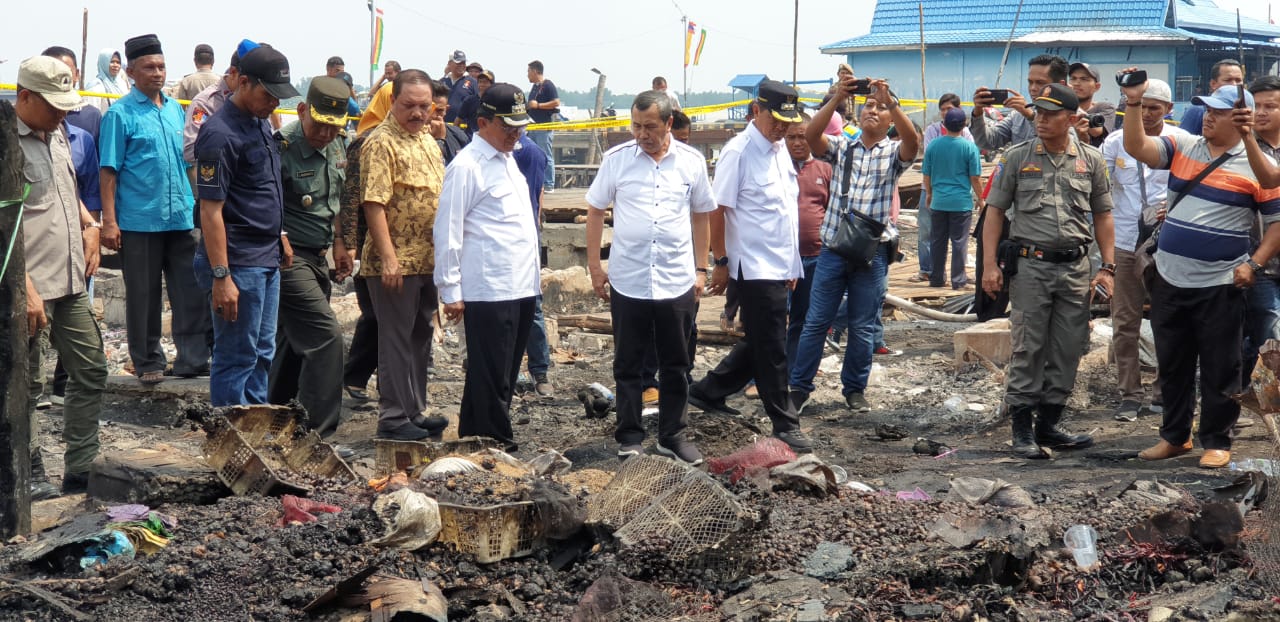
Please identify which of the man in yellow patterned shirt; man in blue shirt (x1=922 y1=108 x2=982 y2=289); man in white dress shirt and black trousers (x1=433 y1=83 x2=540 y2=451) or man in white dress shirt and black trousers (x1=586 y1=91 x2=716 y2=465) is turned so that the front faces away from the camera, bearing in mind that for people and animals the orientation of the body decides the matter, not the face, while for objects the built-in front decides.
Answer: the man in blue shirt

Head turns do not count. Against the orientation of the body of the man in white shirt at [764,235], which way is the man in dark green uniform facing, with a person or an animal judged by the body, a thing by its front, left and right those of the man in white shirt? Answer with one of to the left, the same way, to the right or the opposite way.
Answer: the same way

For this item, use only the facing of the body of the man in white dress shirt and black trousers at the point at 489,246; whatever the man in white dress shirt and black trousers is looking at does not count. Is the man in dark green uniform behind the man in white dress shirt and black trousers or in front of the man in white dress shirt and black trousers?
behind

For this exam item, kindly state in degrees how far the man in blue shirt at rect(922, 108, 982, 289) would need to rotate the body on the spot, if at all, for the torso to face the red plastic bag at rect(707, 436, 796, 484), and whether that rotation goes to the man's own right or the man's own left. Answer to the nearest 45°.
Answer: approximately 180°

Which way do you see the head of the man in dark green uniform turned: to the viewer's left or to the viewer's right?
to the viewer's right

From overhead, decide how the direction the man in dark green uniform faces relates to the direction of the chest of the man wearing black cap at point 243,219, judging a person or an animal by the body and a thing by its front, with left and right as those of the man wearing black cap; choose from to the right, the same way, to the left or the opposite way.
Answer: the same way

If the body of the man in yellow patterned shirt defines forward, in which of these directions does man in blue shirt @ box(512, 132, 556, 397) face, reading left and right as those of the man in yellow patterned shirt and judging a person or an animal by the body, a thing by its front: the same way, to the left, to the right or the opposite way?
the same way

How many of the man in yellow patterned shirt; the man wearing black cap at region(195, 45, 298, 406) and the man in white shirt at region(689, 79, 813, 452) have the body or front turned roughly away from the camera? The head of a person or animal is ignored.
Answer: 0

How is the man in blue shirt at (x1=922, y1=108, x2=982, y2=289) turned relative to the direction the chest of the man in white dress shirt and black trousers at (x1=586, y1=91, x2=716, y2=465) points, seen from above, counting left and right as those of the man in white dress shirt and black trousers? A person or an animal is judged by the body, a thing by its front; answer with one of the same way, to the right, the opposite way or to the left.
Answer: the opposite way

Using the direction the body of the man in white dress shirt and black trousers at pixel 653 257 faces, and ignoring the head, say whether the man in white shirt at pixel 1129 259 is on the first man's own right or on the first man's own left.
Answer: on the first man's own left

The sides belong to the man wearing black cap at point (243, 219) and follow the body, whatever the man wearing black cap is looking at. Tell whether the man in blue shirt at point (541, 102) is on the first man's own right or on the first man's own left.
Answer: on the first man's own left

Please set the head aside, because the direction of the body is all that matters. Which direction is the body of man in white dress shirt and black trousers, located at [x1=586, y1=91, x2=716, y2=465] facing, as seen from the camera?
toward the camera

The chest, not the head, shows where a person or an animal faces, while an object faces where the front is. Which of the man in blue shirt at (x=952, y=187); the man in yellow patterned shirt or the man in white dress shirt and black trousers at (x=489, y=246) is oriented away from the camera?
the man in blue shirt

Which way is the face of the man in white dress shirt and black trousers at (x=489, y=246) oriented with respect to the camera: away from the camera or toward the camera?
toward the camera

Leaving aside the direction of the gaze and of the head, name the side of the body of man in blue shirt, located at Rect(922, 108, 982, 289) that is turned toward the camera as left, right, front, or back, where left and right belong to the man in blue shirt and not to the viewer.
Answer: back

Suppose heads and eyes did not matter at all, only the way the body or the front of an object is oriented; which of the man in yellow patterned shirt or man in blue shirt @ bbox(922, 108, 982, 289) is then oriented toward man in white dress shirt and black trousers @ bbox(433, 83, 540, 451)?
the man in yellow patterned shirt

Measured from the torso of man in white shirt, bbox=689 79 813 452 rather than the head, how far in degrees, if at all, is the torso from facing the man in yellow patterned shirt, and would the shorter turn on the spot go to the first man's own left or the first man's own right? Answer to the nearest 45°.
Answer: approximately 135° to the first man's own right

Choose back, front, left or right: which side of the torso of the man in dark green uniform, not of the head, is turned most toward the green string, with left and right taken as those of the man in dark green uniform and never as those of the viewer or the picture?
right

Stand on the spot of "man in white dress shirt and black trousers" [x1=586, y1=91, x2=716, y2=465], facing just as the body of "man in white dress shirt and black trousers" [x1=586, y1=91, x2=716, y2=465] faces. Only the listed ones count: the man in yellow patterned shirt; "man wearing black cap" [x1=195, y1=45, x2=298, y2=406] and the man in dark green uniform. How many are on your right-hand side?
3
